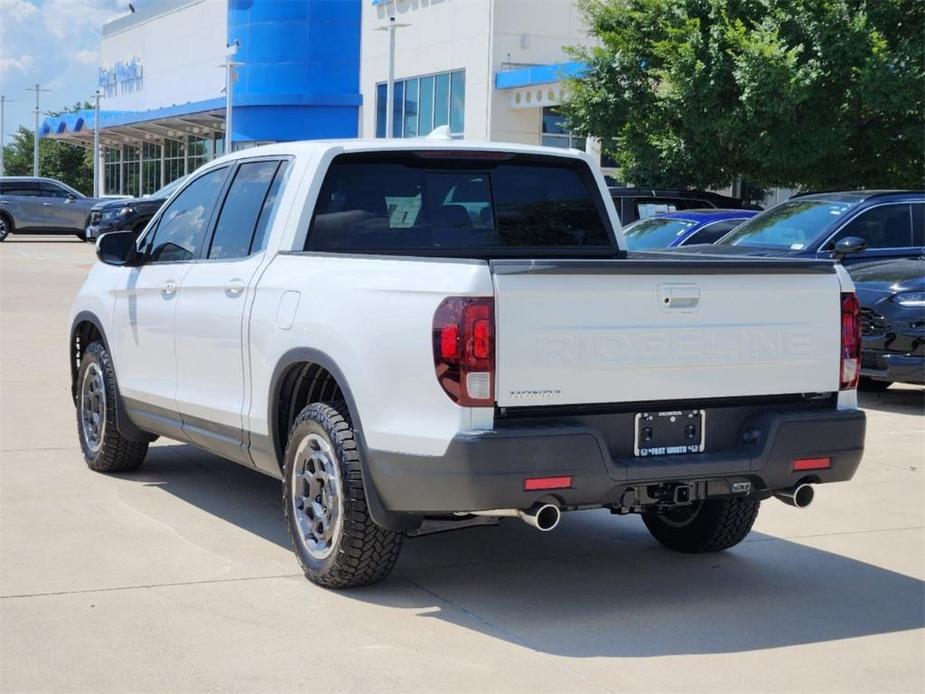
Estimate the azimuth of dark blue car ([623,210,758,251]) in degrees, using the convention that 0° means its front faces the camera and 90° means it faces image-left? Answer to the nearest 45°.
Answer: approximately 45°

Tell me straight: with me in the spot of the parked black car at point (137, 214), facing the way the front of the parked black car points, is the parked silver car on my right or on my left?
on my right

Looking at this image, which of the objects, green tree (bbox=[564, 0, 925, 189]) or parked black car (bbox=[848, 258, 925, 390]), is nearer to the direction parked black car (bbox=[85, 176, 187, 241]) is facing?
the parked black car

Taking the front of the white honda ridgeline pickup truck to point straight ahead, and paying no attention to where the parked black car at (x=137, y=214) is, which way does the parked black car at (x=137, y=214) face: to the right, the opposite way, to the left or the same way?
to the left

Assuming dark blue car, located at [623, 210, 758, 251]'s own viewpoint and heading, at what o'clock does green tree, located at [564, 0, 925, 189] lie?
The green tree is roughly at 5 o'clock from the dark blue car.

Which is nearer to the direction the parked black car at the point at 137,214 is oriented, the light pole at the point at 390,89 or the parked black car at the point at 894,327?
the parked black car

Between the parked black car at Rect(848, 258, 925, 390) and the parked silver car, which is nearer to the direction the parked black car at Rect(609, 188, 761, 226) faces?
the parked black car

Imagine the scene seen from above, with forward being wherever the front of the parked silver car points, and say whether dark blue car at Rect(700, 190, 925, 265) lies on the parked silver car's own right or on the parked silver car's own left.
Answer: on the parked silver car's own right

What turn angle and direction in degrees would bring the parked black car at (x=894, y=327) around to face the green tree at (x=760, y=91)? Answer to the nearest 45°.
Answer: approximately 135° to its right
